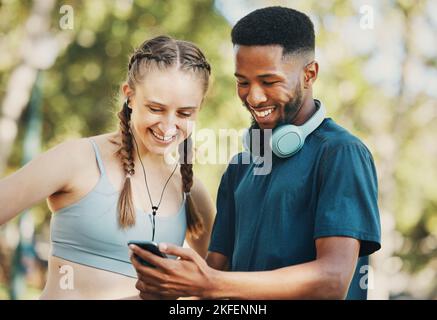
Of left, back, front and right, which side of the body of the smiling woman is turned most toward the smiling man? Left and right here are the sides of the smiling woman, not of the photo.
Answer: front

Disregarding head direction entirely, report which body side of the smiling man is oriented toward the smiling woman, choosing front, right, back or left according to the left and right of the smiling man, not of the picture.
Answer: right

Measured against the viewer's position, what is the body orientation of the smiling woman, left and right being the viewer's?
facing the viewer and to the right of the viewer

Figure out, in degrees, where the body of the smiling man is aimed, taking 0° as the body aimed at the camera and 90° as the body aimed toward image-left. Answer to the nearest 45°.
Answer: approximately 45°

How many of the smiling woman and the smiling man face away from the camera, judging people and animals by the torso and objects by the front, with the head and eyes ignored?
0

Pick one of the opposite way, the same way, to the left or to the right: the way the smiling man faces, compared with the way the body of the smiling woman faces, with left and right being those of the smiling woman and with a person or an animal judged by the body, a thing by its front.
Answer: to the right

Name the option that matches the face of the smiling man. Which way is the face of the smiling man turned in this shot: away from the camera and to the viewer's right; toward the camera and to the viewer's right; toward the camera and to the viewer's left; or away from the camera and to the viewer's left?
toward the camera and to the viewer's left

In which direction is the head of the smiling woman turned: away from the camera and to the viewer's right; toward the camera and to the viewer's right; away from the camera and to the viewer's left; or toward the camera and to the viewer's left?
toward the camera and to the viewer's right
